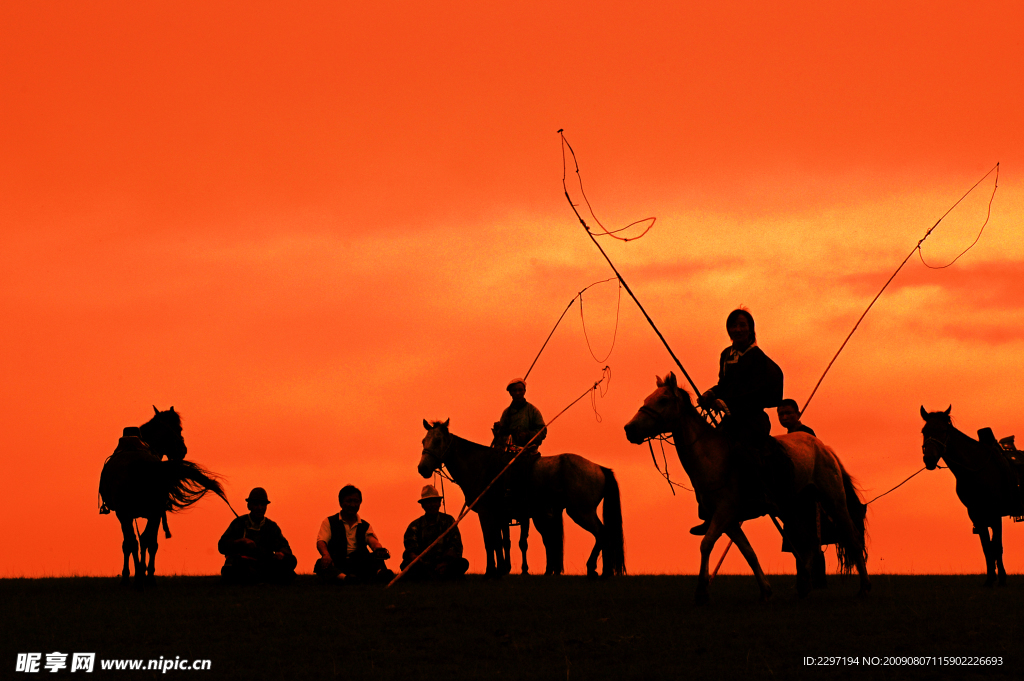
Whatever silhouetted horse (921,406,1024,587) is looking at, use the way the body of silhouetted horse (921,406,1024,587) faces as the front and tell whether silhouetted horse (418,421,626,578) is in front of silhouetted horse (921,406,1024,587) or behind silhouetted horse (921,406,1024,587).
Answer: in front

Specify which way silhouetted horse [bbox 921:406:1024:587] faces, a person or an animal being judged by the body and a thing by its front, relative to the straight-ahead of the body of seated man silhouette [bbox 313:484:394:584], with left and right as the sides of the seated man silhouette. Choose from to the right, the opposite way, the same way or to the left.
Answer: to the right

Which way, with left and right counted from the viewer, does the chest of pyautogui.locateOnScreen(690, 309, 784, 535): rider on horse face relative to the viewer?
facing the viewer and to the left of the viewer

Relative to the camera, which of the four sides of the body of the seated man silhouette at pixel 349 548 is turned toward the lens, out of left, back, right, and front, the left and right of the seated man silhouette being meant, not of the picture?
front

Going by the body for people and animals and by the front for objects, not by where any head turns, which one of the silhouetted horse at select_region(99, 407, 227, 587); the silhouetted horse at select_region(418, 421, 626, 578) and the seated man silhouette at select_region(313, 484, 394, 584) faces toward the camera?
the seated man silhouette

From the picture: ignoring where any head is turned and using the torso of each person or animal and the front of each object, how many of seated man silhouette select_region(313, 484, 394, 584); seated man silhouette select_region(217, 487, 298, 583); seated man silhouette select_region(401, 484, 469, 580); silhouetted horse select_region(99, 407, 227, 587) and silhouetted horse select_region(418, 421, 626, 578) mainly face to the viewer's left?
1

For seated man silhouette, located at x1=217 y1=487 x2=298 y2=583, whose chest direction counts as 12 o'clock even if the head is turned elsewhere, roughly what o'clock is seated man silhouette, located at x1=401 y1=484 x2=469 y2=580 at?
seated man silhouette, located at x1=401 y1=484 x2=469 y2=580 is roughly at 9 o'clock from seated man silhouette, located at x1=217 y1=487 x2=298 y2=583.

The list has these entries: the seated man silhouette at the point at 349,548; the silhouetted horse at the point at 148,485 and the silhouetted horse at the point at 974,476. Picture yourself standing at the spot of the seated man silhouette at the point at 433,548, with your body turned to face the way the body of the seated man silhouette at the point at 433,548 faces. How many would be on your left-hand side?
1

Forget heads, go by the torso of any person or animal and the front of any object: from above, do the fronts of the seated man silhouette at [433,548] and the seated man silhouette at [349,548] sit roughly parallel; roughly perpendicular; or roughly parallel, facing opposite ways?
roughly parallel

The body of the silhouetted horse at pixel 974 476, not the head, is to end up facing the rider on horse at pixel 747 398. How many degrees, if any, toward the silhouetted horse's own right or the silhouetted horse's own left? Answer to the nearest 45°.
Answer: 0° — it already faces them

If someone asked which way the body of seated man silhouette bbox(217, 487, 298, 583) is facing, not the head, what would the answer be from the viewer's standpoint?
toward the camera

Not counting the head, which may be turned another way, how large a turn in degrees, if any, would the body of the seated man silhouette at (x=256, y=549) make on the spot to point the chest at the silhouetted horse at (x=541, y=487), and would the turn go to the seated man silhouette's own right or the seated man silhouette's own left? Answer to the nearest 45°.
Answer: approximately 90° to the seated man silhouette's own left

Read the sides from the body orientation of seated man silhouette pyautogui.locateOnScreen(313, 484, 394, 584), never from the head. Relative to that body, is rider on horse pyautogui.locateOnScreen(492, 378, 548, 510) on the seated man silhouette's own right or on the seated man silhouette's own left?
on the seated man silhouette's own left

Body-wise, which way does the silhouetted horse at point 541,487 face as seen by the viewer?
to the viewer's left

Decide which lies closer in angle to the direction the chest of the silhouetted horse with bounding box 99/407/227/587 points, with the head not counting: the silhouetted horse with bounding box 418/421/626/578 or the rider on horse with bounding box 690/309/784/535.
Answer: the silhouetted horse

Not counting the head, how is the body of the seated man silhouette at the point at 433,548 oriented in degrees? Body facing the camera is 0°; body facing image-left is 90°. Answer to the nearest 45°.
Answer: approximately 0°

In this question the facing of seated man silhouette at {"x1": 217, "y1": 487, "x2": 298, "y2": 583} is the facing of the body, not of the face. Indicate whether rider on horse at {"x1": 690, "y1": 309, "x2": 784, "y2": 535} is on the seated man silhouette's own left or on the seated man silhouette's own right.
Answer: on the seated man silhouette's own left
